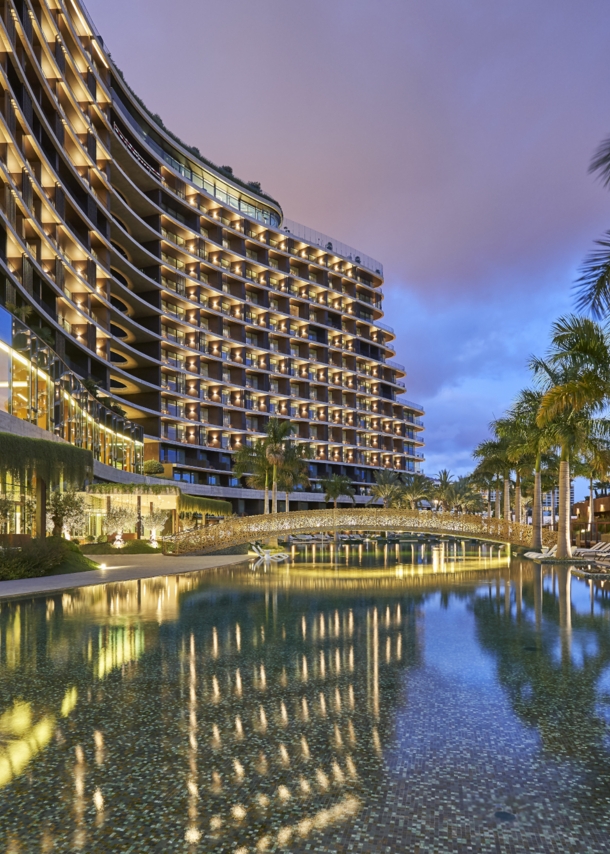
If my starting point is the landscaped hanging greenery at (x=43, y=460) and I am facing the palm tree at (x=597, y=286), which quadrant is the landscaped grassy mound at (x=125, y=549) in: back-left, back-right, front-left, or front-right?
back-left

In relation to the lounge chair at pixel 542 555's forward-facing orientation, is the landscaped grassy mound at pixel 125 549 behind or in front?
in front

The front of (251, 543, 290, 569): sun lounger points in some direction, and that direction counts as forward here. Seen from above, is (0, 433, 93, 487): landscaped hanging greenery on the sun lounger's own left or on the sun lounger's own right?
on the sun lounger's own right

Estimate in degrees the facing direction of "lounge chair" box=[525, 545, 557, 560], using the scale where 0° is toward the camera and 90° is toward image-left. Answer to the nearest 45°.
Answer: approximately 90°
